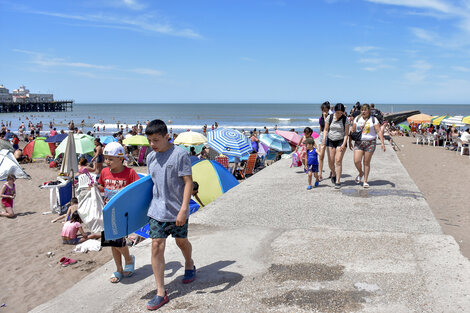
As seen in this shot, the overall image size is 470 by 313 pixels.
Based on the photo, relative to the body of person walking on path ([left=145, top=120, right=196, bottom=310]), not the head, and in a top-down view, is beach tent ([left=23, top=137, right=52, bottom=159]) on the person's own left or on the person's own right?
on the person's own right

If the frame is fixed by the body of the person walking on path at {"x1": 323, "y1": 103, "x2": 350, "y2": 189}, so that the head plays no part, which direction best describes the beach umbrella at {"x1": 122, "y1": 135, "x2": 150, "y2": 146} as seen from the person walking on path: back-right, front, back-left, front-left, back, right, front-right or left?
back-right

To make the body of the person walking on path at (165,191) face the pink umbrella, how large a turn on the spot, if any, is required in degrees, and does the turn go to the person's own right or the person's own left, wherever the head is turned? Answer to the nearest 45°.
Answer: approximately 135° to the person's own right

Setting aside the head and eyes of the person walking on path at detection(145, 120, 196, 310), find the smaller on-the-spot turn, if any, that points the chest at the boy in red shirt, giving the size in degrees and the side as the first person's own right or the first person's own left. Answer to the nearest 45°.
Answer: approximately 90° to the first person's own right

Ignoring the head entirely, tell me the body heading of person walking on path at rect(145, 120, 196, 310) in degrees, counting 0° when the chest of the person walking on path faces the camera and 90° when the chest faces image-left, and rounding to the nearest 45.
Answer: approximately 45°

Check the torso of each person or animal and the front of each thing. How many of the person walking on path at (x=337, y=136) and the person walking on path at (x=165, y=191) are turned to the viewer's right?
0

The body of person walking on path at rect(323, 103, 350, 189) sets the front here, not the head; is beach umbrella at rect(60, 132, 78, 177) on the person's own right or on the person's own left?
on the person's own right

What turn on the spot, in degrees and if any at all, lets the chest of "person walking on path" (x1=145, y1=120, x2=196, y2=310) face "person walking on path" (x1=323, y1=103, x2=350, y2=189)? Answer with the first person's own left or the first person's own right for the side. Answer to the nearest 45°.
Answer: approximately 180°

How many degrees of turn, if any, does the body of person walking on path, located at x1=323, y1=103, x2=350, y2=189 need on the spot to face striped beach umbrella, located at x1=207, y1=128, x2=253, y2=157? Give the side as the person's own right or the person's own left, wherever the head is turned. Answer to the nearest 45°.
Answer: approximately 135° to the person's own right

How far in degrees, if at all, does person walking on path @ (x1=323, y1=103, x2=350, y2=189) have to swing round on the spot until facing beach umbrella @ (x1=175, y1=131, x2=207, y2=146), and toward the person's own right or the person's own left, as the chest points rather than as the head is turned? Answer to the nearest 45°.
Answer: approximately 135° to the person's own right

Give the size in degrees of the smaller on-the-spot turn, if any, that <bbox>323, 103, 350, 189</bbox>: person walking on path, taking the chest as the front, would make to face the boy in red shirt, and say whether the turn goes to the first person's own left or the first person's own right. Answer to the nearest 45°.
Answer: approximately 45° to the first person's own right
